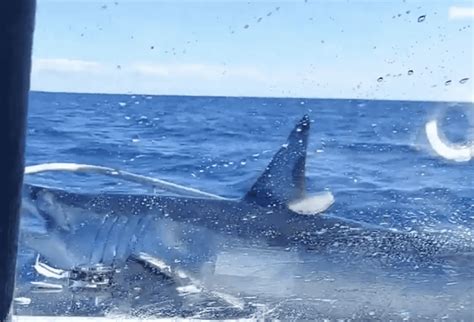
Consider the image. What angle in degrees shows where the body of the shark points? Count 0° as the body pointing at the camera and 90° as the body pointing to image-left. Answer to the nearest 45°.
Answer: approximately 90°
